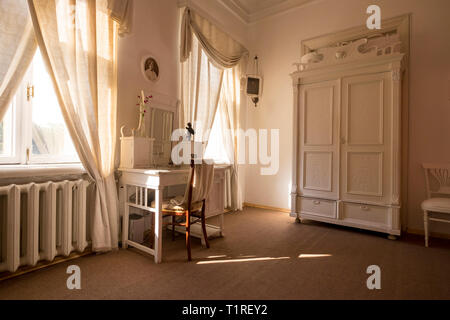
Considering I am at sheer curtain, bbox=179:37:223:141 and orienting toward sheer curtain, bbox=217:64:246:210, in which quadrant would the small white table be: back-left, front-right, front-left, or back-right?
back-right

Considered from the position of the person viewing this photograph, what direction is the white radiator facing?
facing the viewer and to the right of the viewer

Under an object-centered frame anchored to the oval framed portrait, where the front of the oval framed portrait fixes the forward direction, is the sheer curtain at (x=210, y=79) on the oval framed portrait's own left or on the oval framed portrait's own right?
on the oval framed portrait's own left

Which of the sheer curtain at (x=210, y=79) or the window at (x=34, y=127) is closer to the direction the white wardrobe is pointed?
the window

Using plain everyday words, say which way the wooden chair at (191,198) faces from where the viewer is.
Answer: facing away from the viewer and to the left of the viewer

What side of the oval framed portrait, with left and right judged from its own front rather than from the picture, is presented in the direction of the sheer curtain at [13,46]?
right

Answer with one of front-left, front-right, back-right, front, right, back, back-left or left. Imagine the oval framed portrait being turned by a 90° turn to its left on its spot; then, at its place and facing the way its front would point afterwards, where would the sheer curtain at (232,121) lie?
front

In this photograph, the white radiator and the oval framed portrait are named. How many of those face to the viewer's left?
0

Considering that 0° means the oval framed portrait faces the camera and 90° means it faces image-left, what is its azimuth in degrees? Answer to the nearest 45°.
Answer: approximately 315°

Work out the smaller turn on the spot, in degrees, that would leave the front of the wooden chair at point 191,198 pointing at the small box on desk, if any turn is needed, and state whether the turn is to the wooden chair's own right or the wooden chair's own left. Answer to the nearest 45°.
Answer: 0° — it already faces it

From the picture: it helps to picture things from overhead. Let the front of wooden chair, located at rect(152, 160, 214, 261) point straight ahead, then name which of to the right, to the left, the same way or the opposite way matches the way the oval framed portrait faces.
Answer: the opposite way

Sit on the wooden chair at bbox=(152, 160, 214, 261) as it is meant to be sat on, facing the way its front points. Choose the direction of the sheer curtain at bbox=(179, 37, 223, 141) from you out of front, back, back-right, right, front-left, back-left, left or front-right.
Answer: front-right

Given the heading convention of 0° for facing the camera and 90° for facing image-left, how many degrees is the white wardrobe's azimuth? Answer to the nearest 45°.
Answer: approximately 45°
